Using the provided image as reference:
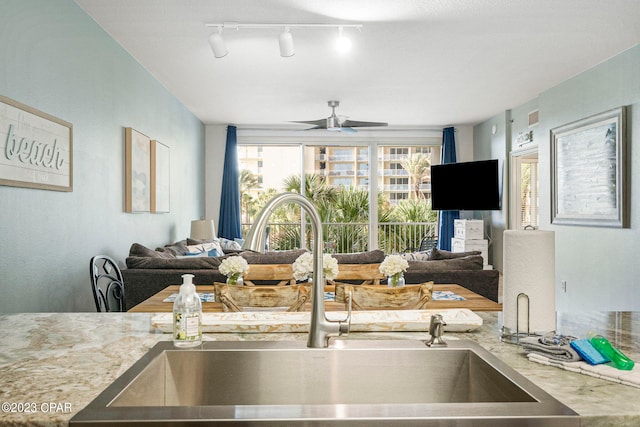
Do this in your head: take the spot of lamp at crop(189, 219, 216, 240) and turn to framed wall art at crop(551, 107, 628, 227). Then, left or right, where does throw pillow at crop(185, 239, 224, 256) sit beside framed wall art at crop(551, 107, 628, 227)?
right

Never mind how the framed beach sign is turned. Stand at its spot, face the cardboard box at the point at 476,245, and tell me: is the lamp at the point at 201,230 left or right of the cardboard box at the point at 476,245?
left

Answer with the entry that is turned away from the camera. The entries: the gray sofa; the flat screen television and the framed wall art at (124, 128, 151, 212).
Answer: the gray sofa

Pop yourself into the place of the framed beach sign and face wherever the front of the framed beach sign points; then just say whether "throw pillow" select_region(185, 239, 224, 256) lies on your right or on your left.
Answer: on your left

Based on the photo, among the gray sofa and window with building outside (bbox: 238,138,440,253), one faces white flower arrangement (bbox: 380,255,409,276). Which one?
the window with building outside

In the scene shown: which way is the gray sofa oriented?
away from the camera

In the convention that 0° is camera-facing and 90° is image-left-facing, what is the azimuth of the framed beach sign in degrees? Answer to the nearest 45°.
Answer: approximately 315°

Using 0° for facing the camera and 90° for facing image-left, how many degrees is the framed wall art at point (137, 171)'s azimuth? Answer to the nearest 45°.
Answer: approximately 315°

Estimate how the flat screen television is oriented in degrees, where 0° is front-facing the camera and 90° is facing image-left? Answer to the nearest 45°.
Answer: approximately 45°

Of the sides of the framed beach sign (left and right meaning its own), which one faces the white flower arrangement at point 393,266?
front

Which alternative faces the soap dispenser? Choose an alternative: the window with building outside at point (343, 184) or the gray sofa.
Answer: the window with building outside

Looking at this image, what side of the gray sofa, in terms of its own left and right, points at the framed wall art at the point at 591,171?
right

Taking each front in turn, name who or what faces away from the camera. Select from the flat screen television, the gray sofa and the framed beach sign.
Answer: the gray sofa

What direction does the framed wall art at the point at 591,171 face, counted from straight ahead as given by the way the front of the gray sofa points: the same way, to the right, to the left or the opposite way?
to the left

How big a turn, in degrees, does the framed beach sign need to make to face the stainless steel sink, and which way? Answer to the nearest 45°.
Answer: approximately 45° to its right
